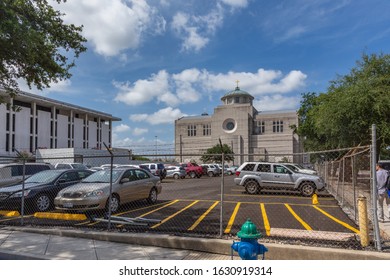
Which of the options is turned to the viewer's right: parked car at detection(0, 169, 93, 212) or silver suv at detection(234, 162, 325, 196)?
the silver suv

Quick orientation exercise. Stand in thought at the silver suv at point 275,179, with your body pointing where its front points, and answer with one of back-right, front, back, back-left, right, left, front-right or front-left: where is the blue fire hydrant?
right

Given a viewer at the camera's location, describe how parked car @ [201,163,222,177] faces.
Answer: facing the viewer and to the left of the viewer

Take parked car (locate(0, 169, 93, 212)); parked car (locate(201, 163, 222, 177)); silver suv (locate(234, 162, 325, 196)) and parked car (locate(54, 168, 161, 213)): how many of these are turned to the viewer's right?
1

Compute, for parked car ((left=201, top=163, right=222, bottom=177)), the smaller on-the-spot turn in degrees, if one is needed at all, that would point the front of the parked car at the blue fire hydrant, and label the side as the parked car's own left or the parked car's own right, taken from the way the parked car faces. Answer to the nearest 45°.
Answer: approximately 45° to the parked car's own left

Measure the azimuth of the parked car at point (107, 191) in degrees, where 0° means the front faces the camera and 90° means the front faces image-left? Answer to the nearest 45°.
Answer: approximately 45°

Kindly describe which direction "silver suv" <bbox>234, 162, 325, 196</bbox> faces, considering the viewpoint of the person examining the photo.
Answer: facing to the right of the viewer

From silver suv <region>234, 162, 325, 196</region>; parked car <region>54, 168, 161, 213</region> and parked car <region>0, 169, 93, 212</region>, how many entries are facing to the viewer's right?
1

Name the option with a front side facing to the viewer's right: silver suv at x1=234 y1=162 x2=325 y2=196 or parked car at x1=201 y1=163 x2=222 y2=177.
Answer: the silver suv
